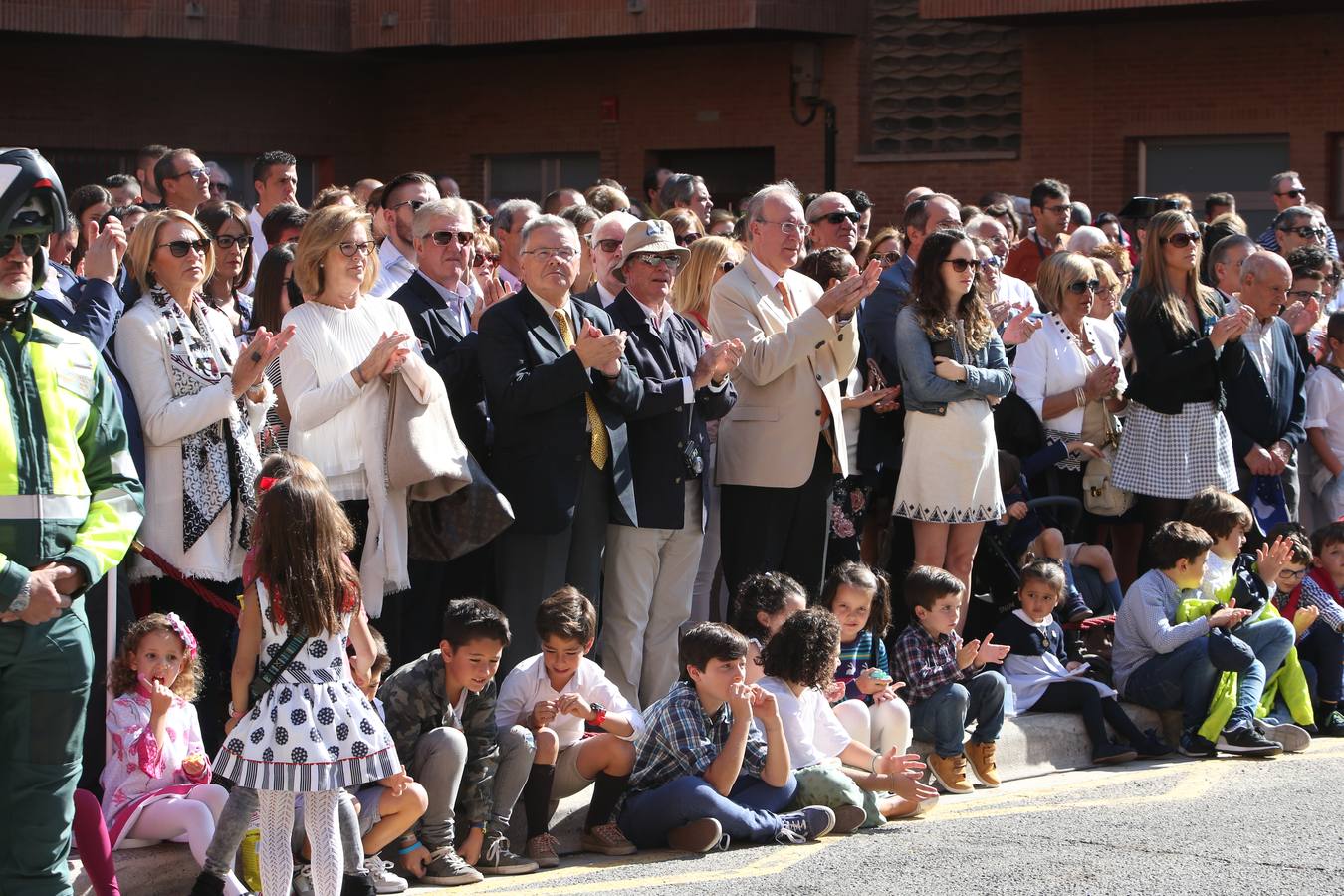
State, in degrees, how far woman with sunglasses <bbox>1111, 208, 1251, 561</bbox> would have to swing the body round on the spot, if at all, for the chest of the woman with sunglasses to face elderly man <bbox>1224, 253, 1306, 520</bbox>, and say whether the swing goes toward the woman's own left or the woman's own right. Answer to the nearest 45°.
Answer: approximately 90° to the woman's own left

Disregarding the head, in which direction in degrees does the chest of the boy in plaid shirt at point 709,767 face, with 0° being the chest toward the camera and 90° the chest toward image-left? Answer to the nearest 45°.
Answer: approximately 315°

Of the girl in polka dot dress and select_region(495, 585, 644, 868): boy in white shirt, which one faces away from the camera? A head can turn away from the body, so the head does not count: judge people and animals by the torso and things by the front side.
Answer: the girl in polka dot dress

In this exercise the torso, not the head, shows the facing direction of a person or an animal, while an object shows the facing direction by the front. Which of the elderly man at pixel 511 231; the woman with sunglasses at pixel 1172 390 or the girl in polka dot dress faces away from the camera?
the girl in polka dot dress

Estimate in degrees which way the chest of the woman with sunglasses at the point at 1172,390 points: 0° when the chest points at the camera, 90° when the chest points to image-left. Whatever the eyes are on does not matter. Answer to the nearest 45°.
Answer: approximately 315°

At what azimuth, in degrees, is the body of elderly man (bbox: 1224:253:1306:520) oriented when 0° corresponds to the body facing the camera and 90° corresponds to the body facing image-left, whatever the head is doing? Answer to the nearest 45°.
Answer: approximately 0°

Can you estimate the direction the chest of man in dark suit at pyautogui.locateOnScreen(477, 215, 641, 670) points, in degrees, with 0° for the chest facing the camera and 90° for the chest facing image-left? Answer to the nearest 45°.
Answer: approximately 315°

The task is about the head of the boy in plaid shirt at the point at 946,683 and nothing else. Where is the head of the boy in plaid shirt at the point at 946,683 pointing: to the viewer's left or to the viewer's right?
to the viewer's right

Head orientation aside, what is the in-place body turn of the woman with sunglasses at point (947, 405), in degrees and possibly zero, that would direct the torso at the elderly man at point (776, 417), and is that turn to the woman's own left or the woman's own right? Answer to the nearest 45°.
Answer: approximately 90° to the woman's own right

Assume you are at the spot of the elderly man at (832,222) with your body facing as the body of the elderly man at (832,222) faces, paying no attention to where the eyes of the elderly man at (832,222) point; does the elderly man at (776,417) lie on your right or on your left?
on your right
